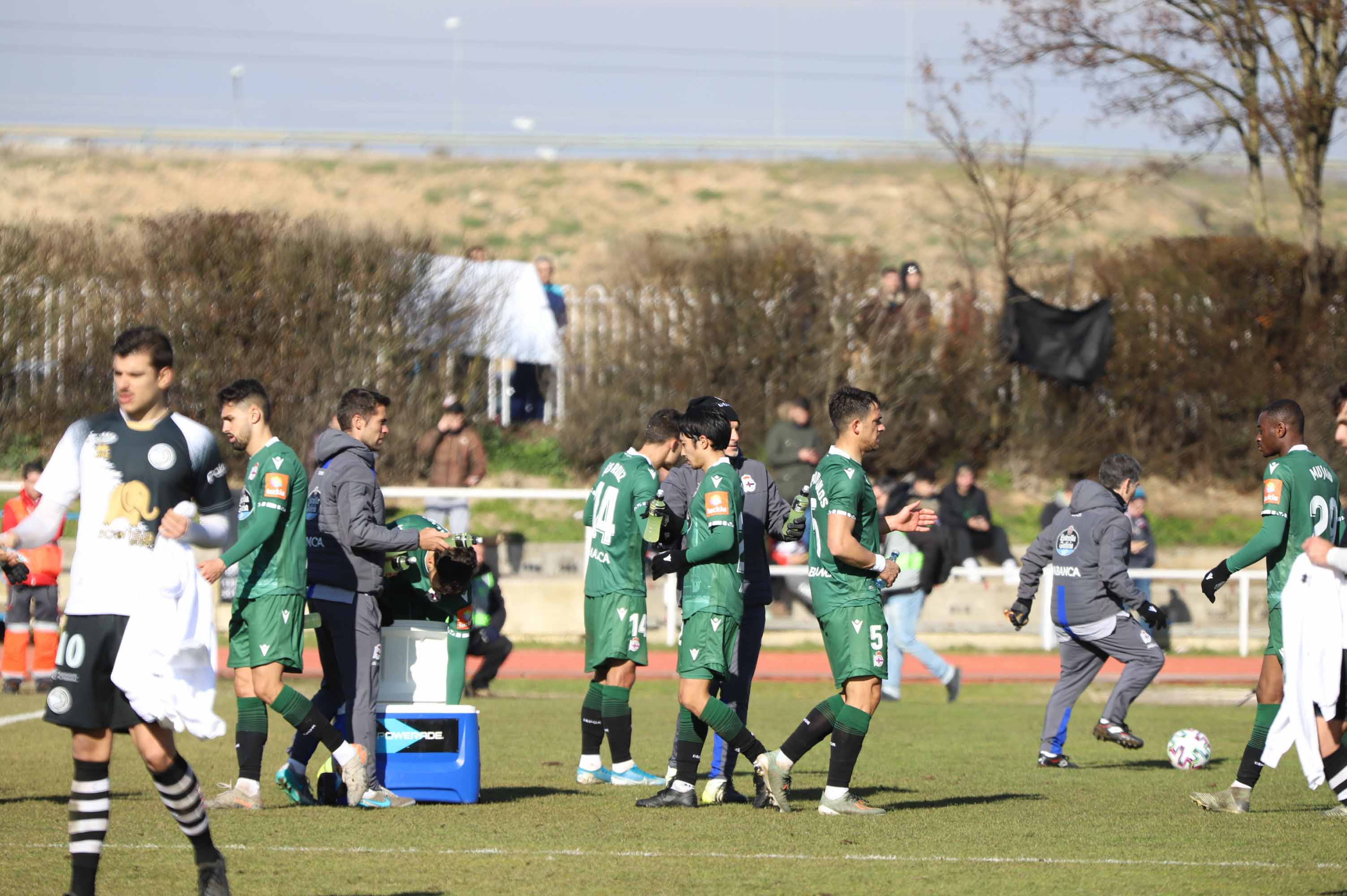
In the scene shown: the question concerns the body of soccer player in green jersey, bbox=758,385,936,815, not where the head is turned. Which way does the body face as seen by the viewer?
to the viewer's right

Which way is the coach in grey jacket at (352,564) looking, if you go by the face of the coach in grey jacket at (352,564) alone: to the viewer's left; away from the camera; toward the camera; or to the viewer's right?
to the viewer's right

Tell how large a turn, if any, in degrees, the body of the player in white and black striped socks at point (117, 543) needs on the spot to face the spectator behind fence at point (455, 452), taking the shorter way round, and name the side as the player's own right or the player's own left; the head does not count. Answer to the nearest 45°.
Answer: approximately 180°

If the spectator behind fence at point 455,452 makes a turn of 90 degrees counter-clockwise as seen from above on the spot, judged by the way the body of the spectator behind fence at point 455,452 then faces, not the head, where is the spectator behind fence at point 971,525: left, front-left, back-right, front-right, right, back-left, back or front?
front

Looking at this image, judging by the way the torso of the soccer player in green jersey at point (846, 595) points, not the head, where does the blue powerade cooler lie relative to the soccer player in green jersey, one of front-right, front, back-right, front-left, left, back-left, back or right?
back
